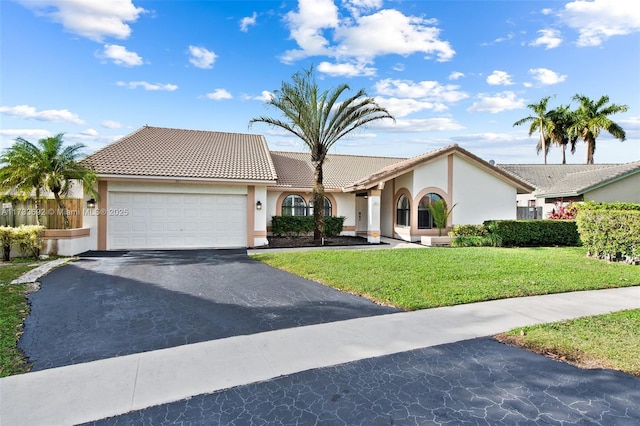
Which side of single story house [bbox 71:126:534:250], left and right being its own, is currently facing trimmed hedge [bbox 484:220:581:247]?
left

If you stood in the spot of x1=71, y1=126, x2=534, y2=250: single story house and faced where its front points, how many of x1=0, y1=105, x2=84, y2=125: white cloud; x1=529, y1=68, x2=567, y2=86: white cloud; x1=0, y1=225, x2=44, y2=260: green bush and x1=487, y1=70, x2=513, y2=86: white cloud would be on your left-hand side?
2

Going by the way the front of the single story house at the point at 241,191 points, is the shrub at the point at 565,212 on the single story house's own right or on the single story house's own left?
on the single story house's own left

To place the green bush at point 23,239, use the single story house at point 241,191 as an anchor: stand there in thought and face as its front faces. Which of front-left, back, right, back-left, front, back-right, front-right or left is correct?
front-right

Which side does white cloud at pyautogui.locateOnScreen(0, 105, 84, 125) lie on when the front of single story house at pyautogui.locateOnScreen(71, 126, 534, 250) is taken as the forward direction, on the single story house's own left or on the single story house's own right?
on the single story house's own right

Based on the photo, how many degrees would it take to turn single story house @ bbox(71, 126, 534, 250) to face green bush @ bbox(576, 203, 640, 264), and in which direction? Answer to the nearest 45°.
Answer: approximately 45° to its left

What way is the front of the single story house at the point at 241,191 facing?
toward the camera

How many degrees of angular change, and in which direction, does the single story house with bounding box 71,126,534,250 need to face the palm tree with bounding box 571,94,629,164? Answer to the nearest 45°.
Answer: approximately 135° to its left

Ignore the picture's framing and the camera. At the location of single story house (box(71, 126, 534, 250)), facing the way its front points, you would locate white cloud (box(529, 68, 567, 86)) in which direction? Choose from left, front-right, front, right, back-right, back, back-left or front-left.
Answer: left

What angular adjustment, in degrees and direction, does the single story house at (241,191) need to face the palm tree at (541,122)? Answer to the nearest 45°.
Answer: approximately 135° to its left
